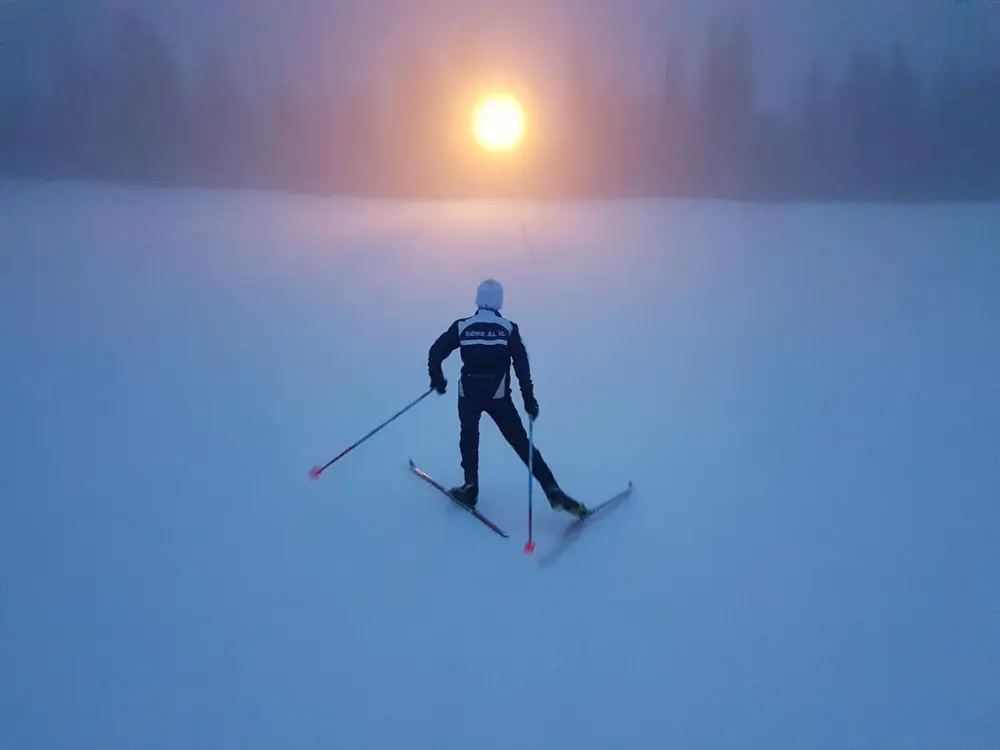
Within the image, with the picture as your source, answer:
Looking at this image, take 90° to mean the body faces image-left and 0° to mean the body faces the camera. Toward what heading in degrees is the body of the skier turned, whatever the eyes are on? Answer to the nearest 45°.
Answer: approximately 180°

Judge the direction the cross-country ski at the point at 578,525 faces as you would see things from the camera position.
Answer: facing away from the viewer and to the right of the viewer

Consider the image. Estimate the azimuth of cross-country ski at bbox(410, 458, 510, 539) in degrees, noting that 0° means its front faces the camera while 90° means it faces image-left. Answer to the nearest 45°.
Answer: approximately 135°

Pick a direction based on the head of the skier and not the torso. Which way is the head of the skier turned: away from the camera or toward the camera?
away from the camera

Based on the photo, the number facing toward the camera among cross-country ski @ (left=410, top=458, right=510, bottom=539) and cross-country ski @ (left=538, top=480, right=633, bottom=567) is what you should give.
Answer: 0

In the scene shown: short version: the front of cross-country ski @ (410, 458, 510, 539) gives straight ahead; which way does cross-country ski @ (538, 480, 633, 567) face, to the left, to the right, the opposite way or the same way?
to the right
